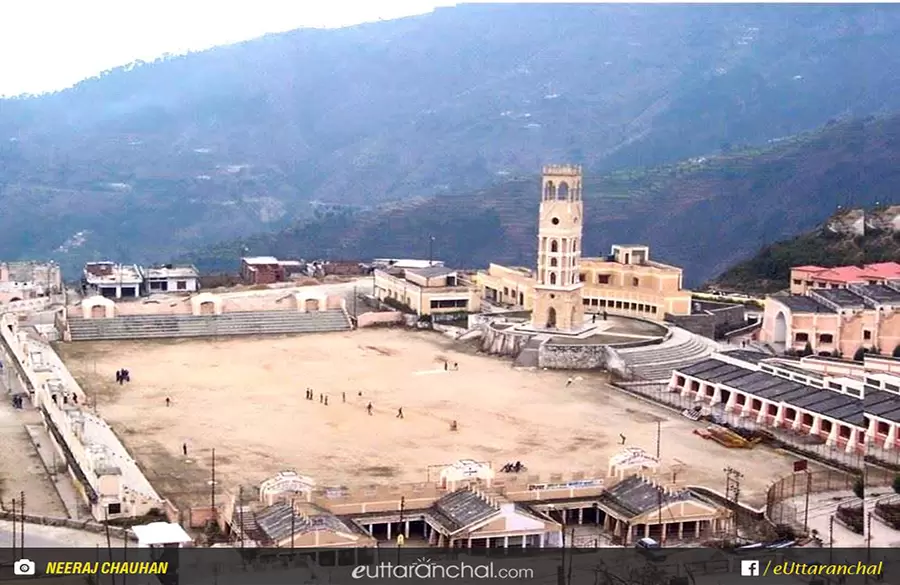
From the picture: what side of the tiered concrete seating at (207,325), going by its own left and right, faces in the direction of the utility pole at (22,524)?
front

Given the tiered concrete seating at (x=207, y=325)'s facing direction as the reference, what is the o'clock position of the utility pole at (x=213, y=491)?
The utility pole is roughly at 12 o'clock from the tiered concrete seating.

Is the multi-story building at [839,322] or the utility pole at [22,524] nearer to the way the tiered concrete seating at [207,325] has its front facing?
the utility pole

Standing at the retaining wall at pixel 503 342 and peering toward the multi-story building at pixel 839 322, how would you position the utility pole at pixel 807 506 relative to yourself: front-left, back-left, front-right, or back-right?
front-right

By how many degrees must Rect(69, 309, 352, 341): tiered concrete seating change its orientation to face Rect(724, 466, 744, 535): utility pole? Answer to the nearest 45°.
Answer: approximately 45° to its left

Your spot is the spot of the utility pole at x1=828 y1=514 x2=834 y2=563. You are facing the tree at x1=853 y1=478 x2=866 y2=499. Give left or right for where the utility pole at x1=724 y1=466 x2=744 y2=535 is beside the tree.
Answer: left

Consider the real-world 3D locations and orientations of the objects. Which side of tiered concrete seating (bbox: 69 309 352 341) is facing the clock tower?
left

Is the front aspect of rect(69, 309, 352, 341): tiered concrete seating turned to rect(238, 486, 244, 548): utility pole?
yes

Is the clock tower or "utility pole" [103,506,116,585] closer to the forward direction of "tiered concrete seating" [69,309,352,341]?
the utility pole

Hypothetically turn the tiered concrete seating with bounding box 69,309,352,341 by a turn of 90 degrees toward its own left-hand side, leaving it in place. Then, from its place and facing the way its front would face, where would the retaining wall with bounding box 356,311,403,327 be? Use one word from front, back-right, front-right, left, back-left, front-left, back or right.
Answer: front

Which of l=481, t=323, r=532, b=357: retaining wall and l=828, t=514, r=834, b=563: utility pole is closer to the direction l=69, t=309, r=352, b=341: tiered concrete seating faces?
the utility pole

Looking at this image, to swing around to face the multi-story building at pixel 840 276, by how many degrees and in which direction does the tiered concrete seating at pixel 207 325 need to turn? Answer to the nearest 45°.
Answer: approximately 90° to its left

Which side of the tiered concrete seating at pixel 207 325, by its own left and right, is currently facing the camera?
front

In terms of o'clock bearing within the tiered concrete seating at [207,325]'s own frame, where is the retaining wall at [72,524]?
The retaining wall is roughly at 12 o'clock from the tiered concrete seating.

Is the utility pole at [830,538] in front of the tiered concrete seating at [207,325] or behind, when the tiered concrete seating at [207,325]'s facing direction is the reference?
in front

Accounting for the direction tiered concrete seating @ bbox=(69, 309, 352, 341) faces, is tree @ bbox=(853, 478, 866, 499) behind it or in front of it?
in front

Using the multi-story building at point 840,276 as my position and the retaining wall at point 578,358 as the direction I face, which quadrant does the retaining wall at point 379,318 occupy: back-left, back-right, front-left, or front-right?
front-right

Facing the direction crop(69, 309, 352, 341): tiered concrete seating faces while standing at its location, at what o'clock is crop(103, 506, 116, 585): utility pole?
The utility pole is roughly at 12 o'clock from the tiered concrete seating.
